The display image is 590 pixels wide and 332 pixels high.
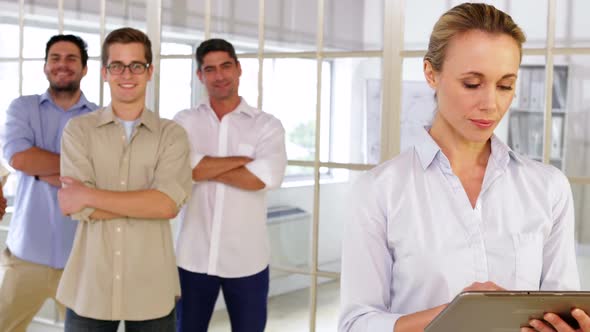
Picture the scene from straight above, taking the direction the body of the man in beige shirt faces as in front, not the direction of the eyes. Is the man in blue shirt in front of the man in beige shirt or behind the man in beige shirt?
behind

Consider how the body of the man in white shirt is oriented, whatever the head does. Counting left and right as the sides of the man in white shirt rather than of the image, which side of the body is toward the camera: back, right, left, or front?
front

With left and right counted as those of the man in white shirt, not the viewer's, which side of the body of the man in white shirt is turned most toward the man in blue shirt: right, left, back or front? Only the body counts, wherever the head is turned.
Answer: right

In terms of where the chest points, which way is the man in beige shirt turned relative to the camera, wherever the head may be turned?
toward the camera

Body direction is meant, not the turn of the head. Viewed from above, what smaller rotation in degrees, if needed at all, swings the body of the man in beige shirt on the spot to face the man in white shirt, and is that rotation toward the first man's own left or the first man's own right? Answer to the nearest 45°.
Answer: approximately 135° to the first man's own left

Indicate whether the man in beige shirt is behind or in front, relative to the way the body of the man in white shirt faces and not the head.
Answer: in front

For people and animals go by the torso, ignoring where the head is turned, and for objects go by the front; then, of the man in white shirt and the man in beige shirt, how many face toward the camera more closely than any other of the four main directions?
2
